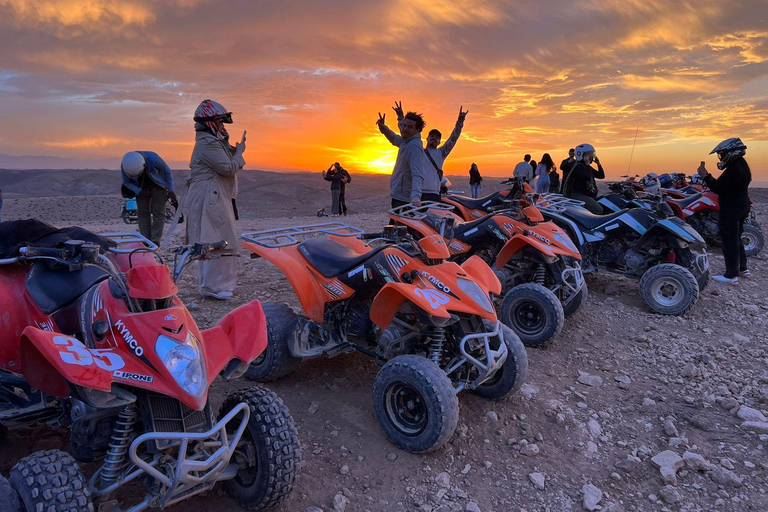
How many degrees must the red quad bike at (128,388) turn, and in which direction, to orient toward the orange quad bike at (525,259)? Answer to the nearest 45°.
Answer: approximately 90° to its left

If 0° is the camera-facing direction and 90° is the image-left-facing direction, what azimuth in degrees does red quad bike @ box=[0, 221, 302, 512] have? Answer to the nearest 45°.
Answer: approximately 315°

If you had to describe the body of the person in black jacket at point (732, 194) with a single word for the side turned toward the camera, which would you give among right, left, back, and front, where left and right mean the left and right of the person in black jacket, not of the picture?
left

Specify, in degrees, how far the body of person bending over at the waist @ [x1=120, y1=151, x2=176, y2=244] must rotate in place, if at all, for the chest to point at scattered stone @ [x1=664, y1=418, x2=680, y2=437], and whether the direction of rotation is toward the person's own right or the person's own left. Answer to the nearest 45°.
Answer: approximately 90° to the person's own left

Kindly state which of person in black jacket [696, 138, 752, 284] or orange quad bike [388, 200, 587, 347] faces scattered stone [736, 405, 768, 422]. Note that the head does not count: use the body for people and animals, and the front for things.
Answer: the orange quad bike

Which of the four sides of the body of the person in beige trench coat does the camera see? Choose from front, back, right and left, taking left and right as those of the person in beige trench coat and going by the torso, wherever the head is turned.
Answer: right

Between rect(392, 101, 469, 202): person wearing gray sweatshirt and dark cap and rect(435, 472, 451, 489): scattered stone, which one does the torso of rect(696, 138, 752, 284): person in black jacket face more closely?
the person wearing gray sweatshirt and dark cap

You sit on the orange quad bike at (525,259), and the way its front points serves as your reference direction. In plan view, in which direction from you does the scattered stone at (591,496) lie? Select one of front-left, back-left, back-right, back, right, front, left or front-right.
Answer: front-right

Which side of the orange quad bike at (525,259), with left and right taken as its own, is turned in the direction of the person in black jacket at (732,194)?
left

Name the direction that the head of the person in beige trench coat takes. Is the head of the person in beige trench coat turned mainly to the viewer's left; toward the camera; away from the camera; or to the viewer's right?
to the viewer's right

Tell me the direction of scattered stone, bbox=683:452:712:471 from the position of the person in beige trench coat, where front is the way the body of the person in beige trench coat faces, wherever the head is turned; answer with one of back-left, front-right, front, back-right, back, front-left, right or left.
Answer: front-right

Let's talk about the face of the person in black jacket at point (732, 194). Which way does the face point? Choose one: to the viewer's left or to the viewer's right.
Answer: to the viewer's left

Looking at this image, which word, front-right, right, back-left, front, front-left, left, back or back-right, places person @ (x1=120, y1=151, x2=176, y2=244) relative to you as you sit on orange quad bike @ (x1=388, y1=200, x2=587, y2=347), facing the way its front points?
back-right

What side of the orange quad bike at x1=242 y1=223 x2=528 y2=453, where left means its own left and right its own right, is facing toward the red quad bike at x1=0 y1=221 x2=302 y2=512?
right

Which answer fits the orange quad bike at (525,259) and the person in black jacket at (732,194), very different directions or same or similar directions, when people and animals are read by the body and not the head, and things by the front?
very different directions

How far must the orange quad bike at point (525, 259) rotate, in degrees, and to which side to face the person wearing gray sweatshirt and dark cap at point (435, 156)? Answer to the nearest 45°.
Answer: approximately 180°

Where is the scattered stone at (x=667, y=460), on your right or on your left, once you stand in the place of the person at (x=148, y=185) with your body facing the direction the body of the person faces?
on your left

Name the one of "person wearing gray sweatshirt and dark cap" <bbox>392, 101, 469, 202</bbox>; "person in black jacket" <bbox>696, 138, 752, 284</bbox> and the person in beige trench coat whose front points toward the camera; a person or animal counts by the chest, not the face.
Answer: the person wearing gray sweatshirt and dark cap

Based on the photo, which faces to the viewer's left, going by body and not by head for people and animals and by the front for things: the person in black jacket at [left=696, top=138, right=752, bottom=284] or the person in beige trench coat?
the person in black jacket
